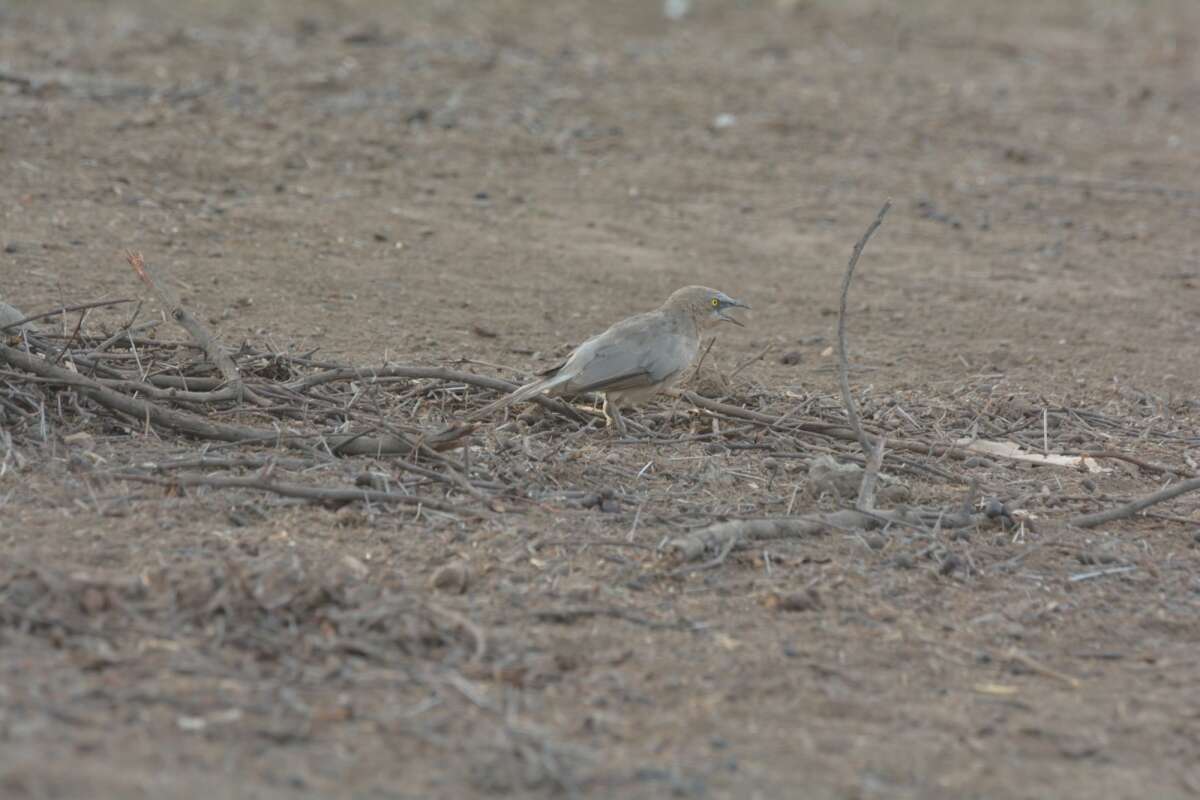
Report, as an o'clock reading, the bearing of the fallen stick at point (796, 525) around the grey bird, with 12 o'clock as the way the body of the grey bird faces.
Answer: The fallen stick is roughly at 2 o'clock from the grey bird.

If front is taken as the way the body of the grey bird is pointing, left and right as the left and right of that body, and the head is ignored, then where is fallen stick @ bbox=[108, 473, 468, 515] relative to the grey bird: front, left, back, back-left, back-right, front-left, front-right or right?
back-right

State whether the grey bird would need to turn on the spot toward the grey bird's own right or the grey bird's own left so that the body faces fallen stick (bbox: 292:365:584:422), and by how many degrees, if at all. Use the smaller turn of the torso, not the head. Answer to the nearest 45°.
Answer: approximately 180°

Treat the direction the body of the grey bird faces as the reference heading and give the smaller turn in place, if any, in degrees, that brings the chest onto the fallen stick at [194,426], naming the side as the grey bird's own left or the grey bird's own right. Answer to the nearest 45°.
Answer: approximately 135° to the grey bird's own right

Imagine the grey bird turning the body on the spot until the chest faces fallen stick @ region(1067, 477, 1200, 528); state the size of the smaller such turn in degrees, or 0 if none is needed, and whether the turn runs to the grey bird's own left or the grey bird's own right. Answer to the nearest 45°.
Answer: approximately 45° to the grey bird's own right

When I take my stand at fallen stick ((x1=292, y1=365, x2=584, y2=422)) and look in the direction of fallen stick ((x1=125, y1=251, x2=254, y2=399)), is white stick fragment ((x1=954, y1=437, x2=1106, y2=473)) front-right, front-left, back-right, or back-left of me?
back-left

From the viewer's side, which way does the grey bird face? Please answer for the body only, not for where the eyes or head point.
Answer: to the viewer's right

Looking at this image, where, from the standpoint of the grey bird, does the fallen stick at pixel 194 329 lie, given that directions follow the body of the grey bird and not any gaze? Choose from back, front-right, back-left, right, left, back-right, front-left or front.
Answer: back

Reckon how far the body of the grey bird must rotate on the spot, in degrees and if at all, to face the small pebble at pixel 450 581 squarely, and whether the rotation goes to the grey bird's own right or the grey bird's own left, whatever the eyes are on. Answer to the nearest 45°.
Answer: approximately 90° to the grey bird's own right

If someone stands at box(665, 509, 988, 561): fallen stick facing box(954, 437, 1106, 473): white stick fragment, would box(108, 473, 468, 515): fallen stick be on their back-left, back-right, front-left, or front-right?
back-left
